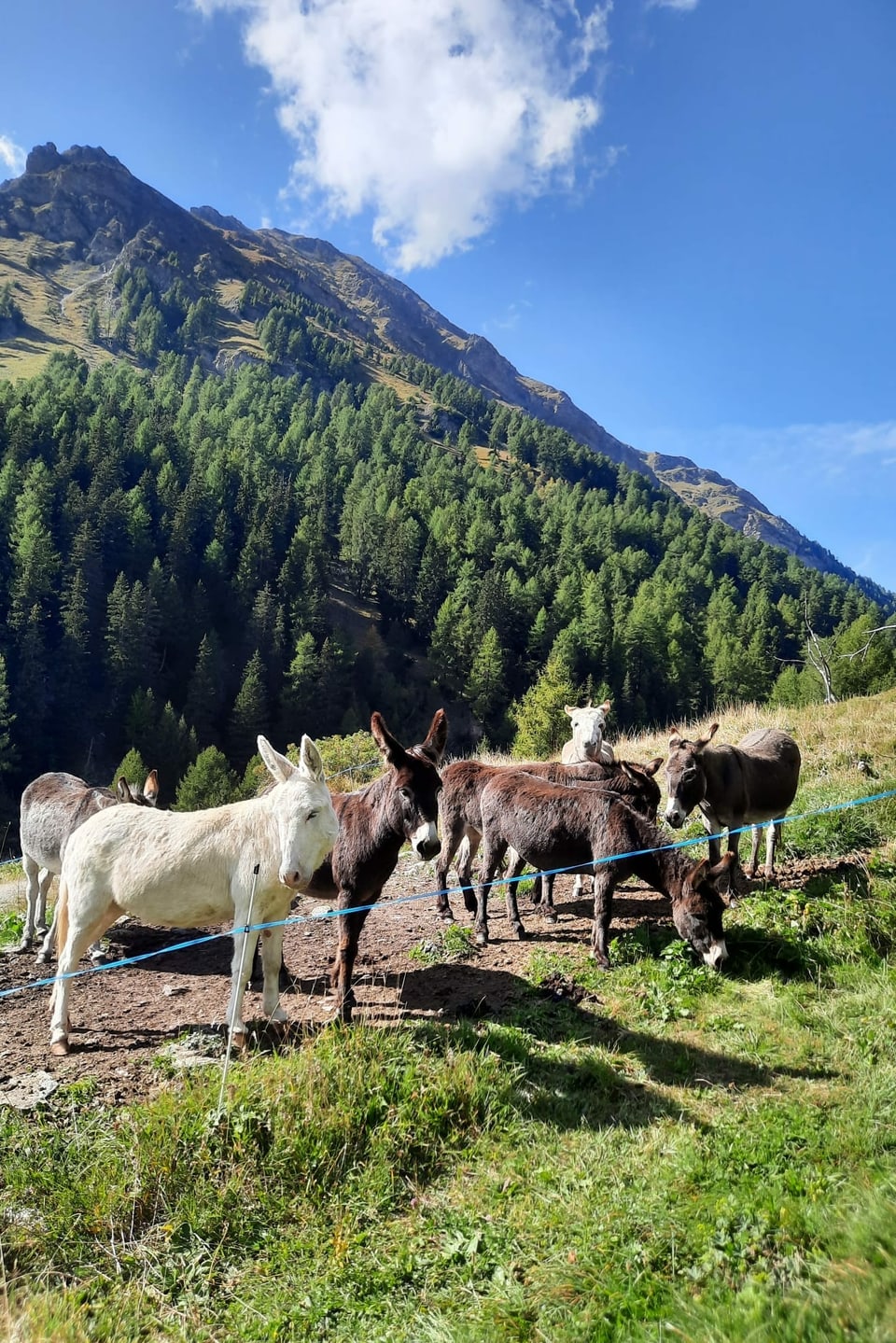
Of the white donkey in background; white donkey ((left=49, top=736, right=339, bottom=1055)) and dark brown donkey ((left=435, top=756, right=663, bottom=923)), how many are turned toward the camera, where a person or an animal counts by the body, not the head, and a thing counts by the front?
1

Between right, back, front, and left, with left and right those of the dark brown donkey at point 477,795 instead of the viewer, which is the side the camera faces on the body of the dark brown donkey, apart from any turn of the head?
right

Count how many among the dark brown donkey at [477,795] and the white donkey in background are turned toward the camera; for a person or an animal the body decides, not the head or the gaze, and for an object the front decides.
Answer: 1

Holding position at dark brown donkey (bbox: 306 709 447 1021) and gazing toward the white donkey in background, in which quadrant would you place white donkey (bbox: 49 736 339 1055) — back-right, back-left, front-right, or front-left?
back-left

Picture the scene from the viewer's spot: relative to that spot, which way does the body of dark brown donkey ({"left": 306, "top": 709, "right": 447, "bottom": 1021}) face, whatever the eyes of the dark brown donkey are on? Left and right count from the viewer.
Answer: facing the viewer and to the right of the viewer

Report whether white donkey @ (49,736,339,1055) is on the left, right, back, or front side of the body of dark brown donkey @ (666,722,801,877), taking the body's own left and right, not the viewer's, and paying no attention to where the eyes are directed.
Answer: front

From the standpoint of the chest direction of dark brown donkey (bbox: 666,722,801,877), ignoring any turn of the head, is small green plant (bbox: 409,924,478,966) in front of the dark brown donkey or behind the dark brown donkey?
in front

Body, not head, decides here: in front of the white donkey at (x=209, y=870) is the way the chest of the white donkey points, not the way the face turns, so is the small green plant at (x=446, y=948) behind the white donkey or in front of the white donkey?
in front

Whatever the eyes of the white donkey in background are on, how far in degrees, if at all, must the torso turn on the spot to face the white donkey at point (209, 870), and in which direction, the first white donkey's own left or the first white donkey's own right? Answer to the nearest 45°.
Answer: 0° — it already faces it

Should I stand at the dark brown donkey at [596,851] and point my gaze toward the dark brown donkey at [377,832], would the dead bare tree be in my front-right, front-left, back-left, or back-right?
back-right

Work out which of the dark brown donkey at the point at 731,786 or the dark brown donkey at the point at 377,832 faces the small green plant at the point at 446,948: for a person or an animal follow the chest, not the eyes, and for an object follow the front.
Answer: the dark brown donkey at the point at 731,786

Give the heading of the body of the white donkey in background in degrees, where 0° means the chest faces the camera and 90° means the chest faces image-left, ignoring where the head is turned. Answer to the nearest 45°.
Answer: approximately 0°

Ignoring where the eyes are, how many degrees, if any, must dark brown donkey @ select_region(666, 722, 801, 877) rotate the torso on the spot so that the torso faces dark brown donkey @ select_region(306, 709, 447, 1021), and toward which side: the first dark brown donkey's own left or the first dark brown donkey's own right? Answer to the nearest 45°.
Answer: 0° — it already faces it

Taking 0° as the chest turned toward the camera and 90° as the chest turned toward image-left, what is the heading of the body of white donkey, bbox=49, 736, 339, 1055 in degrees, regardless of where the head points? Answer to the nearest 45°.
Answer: approximately 270°
